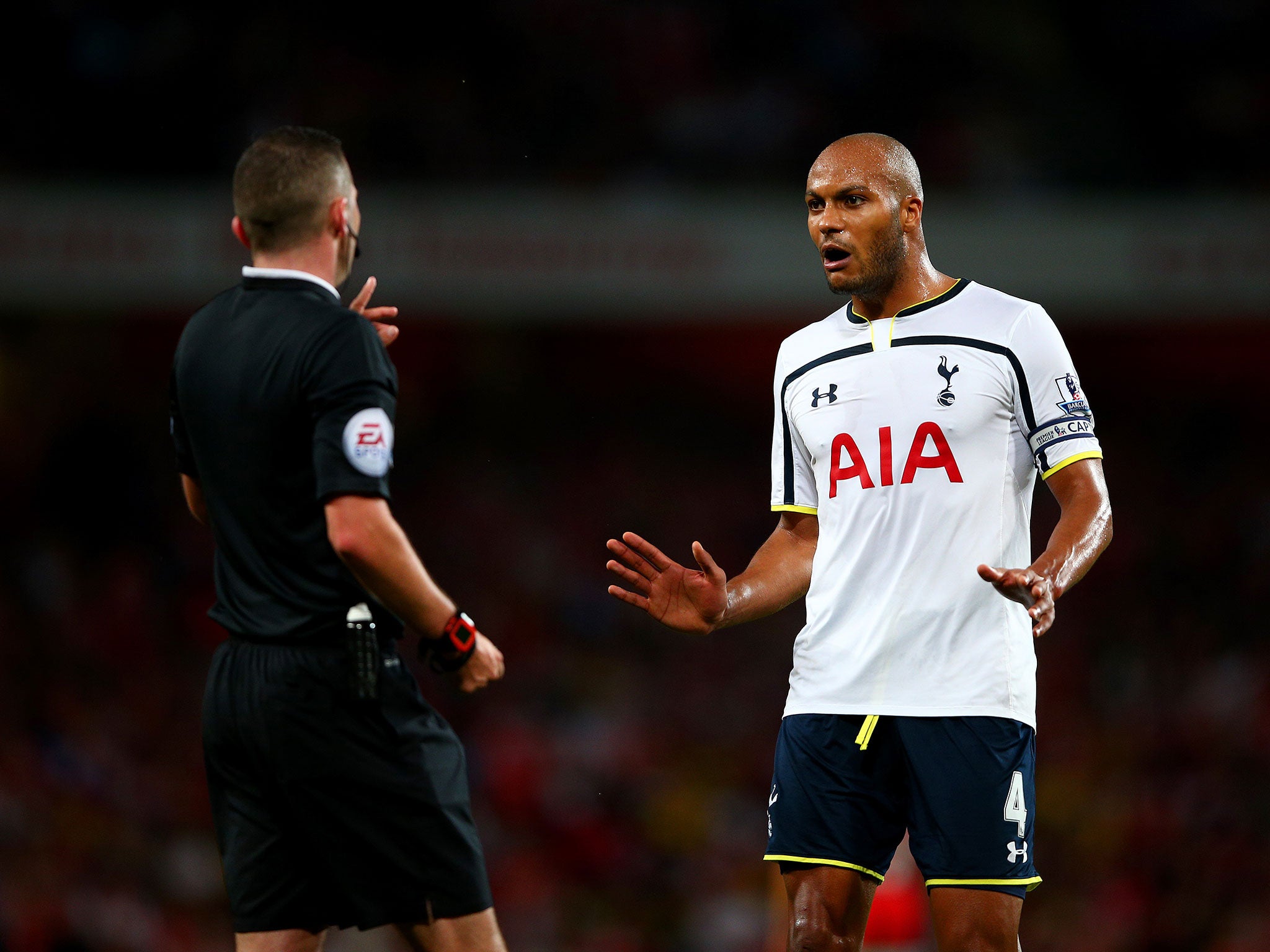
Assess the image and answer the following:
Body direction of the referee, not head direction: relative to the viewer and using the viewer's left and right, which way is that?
facing away from the viewer and to the right of the viewer

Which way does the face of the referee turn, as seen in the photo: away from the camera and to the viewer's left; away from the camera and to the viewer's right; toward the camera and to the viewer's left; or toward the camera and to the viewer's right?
away from the camera and to the viewer's right
